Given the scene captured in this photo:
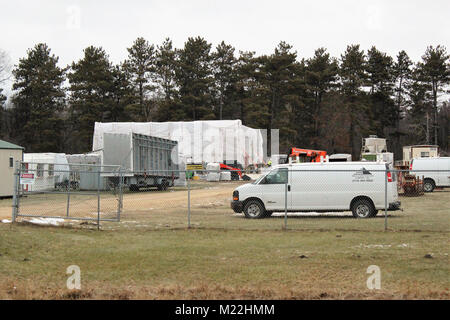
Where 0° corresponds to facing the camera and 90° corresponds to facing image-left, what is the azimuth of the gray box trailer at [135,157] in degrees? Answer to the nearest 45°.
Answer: approximately 45°

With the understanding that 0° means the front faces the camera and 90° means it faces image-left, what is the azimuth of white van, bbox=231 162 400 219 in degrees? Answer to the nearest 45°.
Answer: approximately 90°

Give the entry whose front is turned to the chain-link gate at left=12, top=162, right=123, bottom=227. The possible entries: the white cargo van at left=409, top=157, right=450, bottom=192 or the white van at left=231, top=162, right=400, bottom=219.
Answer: the white van at left=231, top=162, right=400, bottom=219

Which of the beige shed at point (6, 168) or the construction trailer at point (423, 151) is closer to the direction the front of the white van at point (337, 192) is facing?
the beige shed

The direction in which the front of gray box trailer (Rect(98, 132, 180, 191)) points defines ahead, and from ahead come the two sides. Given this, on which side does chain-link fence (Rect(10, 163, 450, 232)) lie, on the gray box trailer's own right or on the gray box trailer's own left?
on the gray box trailer's own left

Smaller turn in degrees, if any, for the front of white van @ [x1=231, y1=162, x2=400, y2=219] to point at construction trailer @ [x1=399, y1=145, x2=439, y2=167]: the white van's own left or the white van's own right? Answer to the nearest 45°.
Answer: approximately 90° to the white van's own right
